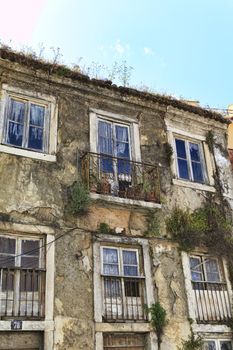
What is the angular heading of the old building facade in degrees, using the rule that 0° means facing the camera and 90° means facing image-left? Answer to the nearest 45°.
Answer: approximately 315°

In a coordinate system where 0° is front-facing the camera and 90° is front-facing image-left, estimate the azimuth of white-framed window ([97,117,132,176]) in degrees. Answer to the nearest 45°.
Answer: approximately 315°

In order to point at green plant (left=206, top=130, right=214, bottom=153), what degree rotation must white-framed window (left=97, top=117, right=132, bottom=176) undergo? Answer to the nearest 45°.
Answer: approximately 90° to its left

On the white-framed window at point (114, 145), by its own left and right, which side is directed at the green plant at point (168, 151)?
left
